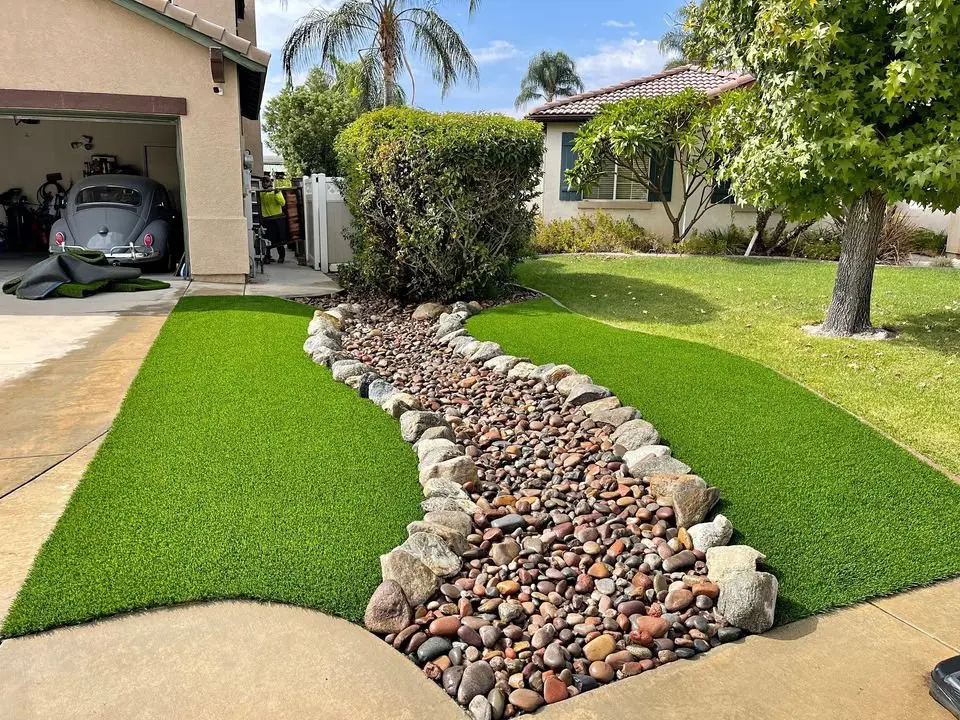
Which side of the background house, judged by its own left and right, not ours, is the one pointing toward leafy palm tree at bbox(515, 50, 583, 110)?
back

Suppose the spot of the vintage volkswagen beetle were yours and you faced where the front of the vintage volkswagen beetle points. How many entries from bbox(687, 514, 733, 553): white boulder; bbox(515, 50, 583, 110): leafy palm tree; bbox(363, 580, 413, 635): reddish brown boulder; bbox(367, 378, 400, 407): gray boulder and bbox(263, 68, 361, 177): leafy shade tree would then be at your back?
3

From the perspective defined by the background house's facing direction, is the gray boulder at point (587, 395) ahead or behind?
ahead

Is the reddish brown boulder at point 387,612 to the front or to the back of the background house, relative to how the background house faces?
to the front

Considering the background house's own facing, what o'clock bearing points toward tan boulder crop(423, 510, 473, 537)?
The tan boulder is roughly at 12 o'clock from the background house.

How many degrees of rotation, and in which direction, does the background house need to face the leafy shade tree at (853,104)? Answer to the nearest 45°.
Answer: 0° — it already faces it

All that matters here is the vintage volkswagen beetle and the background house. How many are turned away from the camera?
1

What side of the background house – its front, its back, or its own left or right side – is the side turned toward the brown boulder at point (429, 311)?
front

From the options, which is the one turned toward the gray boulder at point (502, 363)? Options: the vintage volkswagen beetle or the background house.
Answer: the background house

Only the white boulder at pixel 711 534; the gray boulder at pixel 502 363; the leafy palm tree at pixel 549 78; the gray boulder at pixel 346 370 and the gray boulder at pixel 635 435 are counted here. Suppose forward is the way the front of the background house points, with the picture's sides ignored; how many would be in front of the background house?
4

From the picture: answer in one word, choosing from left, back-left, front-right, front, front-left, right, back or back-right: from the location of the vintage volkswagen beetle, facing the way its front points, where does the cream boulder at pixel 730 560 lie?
back

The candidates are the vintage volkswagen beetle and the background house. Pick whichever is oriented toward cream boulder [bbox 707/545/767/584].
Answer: the background house

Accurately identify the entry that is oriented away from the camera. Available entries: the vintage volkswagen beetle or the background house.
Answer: the vintage volkswagen beetle

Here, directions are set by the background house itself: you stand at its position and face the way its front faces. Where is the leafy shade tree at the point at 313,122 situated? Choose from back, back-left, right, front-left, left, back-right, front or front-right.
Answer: back-right

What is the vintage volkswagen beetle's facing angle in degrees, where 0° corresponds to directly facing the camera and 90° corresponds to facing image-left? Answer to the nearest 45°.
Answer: approximately 180°

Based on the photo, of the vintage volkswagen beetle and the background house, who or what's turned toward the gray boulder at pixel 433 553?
the background house

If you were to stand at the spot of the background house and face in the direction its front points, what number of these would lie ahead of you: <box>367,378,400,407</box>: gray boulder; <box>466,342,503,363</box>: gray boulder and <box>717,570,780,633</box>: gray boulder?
3

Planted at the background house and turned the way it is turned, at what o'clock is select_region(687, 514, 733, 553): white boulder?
The white boulder is roughly at 12 o'clock from the background house.

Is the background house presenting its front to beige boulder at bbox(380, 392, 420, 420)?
yes
